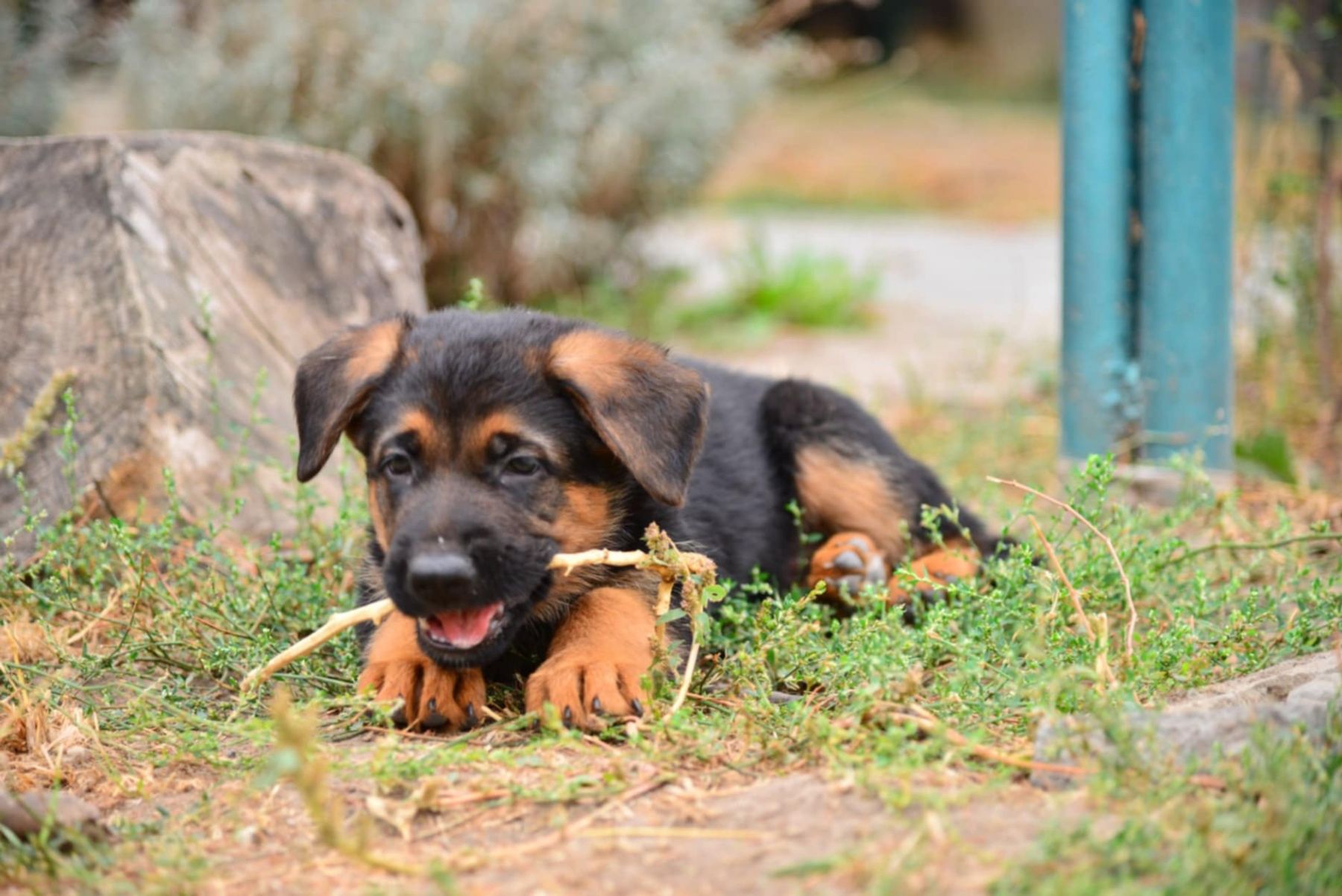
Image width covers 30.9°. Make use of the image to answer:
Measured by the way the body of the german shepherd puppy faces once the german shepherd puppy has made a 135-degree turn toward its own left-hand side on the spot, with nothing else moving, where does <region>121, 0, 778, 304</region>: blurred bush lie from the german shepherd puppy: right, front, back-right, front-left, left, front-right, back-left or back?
left

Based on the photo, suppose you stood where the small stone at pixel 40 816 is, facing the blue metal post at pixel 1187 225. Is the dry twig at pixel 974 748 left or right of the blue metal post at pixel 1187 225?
right

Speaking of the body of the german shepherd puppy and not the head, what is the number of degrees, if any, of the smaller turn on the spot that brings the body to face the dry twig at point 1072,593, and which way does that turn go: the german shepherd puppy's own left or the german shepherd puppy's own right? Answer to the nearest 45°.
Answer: approximately 135° to the german shepherd puppy's own left

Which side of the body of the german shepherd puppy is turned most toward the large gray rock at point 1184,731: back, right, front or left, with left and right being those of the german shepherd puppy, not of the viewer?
left

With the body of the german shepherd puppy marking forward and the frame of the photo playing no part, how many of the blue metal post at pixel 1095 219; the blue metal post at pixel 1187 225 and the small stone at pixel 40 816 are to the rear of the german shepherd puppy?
2

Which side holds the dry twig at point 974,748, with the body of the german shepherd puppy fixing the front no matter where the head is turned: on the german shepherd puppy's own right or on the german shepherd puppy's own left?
on the german shepherd puppy's own left

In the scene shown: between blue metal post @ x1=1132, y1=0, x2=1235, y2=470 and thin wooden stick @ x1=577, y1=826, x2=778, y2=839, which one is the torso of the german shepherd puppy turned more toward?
the thin wooden stick

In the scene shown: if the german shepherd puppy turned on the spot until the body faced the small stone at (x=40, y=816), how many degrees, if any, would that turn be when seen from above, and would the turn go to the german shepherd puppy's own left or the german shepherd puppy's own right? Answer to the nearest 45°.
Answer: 0° — it already faces it

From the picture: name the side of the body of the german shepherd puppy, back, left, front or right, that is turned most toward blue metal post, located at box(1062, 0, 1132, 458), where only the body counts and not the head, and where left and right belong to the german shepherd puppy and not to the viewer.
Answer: back

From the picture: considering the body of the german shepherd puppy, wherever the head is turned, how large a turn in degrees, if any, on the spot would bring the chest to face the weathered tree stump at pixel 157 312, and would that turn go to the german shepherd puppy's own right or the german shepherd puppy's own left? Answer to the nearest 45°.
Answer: approximately 90° to the german shepherd puppy's own right

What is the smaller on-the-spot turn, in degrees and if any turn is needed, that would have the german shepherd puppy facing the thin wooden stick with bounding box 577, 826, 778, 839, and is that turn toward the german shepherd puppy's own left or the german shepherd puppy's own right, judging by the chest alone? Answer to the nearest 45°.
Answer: approximately 45° to the german shepherd puppy's own left

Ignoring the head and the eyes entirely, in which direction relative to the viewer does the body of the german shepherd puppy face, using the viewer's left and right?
facing the viewer and to the left of the viewer

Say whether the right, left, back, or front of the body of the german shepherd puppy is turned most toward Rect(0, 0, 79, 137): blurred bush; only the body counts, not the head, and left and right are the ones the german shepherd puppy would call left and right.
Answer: right
